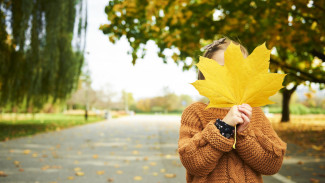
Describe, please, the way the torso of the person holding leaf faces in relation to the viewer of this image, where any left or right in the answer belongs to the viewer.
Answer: facing the viewer

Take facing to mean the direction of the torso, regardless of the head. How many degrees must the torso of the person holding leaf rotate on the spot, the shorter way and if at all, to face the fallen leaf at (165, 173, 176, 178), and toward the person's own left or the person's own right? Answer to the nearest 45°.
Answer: approximately 180°

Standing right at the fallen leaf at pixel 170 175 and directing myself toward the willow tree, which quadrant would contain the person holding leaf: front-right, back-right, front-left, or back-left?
back-left

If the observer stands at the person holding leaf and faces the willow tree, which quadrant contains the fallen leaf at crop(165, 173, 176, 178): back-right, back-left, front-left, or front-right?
front-right

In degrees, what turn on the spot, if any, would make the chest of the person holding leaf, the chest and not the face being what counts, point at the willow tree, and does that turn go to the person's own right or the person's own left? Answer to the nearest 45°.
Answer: approximately 135° to the person's own right
